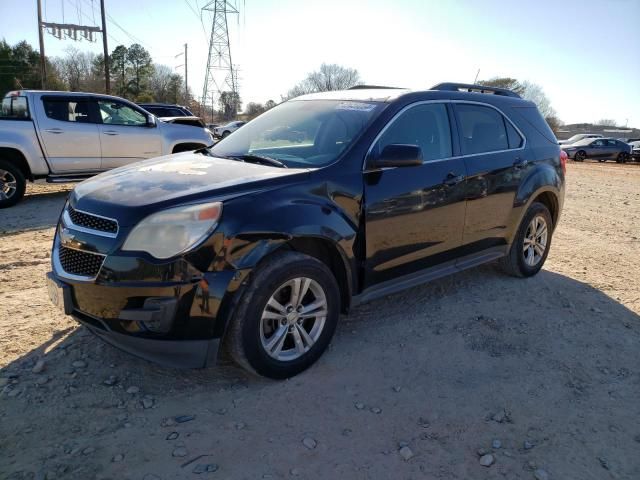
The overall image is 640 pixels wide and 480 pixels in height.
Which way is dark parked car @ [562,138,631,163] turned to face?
to the viewer's left

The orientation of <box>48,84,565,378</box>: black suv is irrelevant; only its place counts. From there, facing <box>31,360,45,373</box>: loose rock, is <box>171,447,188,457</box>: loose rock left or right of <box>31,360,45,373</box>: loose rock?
left

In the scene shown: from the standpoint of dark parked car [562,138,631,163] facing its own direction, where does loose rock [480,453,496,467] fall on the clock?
The loose rock is roughly at 9 o'clock from the dark parked car.

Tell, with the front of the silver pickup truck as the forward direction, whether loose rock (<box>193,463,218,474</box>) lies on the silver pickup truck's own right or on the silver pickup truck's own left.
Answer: on the silver pickup truck's own right

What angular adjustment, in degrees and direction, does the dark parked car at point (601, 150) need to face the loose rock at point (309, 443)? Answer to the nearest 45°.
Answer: approximately 90° to its left

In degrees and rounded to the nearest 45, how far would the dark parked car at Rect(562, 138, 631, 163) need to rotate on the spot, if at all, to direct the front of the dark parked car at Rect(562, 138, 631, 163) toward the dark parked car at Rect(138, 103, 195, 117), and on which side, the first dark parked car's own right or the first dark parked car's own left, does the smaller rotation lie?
approximately 45° to the first dark parked car's own left

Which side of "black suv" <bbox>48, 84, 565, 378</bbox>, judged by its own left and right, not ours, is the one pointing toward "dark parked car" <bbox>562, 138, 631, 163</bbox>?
back

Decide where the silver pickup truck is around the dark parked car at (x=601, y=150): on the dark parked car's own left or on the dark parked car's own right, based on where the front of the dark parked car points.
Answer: on the dark parked car's own left

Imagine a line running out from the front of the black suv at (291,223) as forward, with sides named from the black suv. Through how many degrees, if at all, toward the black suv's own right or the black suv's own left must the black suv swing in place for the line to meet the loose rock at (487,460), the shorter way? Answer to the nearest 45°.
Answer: approximately 90° to the black suv's own left

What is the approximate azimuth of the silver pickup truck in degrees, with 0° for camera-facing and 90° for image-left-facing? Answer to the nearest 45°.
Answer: approximately 270°

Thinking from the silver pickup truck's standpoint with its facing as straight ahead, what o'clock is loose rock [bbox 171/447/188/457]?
The loose rock is roughly at 3 o'clock from the silver pickup truck.

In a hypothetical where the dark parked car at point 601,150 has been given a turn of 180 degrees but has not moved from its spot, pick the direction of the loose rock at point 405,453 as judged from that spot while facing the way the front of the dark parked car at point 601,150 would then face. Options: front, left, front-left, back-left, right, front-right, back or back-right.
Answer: right

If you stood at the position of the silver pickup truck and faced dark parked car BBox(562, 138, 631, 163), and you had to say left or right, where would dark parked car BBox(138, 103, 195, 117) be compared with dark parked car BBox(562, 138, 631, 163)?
left

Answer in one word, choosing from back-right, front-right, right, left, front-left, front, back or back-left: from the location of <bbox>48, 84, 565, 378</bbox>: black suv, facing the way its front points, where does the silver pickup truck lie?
right

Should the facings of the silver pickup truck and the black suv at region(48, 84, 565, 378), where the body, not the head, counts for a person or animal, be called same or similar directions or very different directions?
very different directions

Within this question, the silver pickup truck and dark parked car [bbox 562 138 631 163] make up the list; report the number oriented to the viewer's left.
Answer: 1
